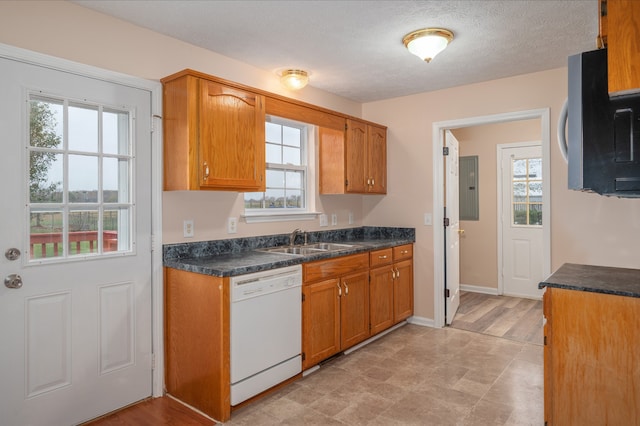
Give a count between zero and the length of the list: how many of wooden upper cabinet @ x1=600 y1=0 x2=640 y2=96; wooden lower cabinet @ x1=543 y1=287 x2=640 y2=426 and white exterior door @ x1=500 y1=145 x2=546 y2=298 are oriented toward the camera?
1

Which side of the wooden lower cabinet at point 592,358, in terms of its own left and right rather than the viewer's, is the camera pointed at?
left

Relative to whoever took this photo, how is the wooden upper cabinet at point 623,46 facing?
facing to the left of the viewer

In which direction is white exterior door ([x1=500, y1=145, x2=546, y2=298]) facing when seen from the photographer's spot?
facing the viewer

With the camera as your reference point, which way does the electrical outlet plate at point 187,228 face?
facing the viewer and to the right of the viewer

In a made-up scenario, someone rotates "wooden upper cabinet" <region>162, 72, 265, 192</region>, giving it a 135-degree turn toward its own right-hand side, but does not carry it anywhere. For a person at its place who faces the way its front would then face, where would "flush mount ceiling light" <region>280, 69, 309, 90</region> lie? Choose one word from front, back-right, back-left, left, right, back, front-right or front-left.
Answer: back-right

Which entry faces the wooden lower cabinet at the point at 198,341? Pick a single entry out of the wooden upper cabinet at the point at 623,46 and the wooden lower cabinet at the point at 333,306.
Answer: the wooden upper cabinet

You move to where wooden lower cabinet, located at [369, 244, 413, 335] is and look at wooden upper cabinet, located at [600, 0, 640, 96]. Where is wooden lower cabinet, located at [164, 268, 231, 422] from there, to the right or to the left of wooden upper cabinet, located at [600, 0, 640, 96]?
right

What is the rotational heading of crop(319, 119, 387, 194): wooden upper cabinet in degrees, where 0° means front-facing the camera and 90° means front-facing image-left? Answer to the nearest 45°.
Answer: approximately 315°
